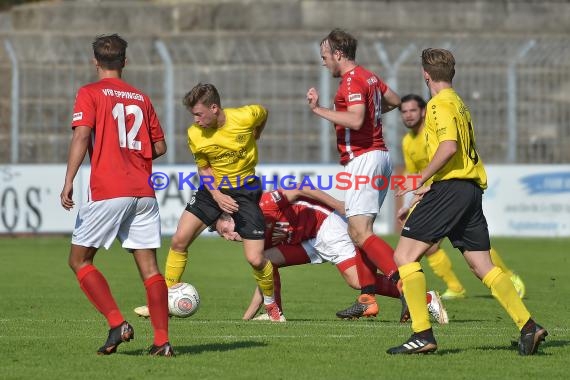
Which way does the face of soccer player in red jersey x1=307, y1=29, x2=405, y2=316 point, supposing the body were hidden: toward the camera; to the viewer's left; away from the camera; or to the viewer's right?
to the viewer's left

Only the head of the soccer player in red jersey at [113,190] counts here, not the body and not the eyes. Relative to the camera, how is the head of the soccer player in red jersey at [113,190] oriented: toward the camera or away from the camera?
away from the camera

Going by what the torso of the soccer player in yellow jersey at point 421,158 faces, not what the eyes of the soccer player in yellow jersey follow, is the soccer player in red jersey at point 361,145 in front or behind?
in front

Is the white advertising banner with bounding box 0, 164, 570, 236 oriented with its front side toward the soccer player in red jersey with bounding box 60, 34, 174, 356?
yes

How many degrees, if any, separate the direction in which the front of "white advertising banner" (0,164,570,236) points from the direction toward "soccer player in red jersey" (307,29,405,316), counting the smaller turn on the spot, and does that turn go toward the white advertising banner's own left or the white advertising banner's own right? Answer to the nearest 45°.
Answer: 0° — it already faces them

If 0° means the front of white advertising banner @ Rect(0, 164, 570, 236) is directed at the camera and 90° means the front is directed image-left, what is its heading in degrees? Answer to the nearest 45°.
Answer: approximately 0°

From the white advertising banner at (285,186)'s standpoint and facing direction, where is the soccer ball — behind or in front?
in front

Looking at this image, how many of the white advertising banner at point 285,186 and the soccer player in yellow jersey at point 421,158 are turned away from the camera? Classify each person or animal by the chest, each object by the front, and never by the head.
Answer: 0

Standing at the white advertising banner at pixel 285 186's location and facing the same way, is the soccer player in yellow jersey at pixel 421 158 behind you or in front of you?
in front

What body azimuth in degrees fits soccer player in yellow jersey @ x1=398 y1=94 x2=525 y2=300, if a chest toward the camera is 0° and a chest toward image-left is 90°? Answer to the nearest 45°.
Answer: approximately 45°

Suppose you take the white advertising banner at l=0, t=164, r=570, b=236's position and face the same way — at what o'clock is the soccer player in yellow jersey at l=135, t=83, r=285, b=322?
The soccer player in yellow jersey is roughly at 12 o'clock from the white advertising banner.

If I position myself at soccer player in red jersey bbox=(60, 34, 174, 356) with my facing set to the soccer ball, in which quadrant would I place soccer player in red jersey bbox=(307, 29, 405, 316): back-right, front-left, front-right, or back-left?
front-right
